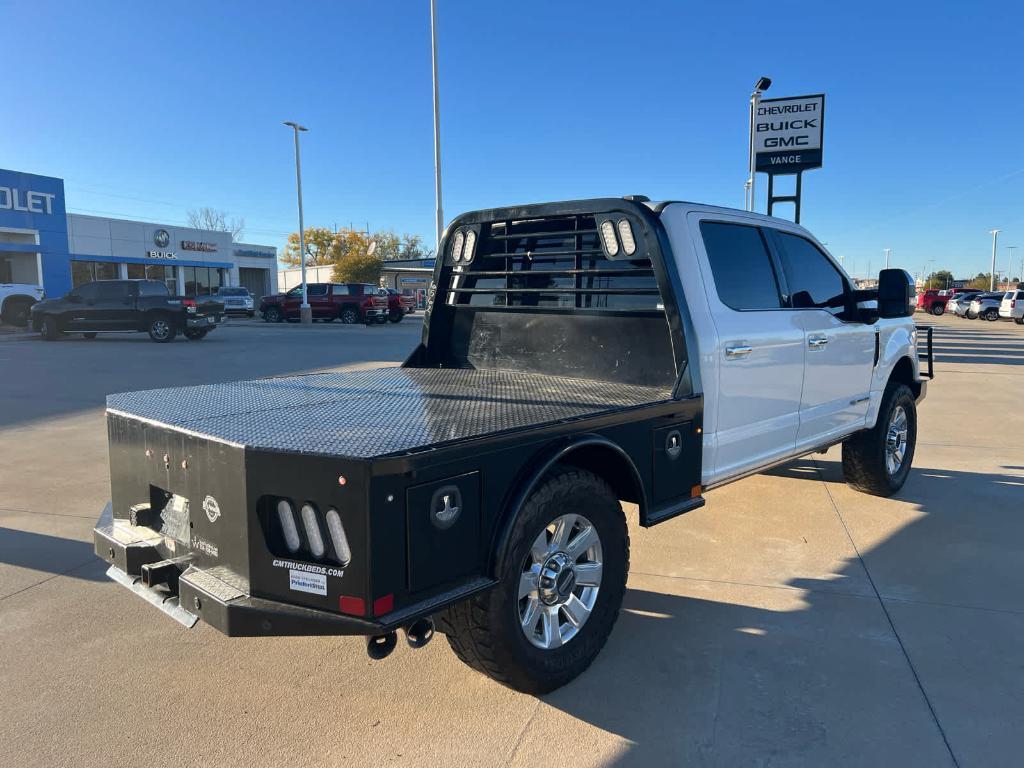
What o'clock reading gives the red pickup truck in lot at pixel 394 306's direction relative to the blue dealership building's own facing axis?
The red pickup truck in lot is roughly at 12 o'clock from the blue dealership building.

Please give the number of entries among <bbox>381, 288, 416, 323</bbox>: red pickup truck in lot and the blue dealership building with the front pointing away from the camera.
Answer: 0

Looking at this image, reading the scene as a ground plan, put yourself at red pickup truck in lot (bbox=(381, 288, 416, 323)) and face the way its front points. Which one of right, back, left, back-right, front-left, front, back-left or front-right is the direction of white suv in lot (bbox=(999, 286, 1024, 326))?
front-left

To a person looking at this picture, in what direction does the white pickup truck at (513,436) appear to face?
facing away from the viewer and to the right of the viewer

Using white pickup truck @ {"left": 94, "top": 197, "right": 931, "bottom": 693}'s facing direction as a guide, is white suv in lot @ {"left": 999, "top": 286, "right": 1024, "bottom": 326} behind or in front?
in front

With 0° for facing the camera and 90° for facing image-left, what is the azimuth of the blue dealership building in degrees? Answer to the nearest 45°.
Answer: approximately 315°

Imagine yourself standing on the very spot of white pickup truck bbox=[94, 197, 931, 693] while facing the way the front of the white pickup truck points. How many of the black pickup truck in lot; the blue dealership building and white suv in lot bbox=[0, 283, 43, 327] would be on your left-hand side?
3

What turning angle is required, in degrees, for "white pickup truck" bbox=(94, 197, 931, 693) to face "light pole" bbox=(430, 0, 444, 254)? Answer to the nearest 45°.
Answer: approximately 45° to its left
